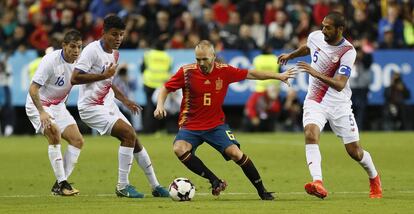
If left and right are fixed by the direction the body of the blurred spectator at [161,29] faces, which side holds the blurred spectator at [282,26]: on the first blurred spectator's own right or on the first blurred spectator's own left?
on the first blurred spectator's own left

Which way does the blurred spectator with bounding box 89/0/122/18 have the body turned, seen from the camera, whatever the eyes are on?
toward the camera

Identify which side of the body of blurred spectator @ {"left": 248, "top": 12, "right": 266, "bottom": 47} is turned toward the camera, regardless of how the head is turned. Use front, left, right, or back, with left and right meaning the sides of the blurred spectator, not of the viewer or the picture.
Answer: front

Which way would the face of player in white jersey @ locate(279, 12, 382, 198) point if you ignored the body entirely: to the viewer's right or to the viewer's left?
to the viewer's left

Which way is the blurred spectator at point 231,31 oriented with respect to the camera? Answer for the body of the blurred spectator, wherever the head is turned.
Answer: toward the camera

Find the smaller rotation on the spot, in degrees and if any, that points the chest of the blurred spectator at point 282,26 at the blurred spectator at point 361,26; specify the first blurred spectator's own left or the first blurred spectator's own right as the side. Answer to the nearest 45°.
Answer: approximately 90° to the first blurred spectator's own left

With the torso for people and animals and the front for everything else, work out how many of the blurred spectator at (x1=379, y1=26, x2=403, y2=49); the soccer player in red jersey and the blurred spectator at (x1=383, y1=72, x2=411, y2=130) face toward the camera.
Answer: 3

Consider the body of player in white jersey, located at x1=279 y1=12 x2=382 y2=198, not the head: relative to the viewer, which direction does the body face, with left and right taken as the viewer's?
facing the viewer and to the left of the viewer
